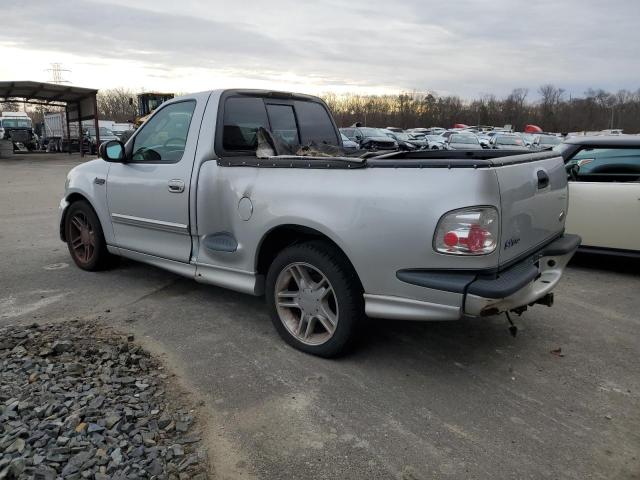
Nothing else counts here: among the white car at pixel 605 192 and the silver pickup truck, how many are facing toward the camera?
0

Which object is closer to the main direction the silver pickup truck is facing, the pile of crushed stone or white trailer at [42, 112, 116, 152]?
the white trailer

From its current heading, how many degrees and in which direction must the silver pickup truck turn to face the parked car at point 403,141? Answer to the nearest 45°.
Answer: approximately 45° to its right

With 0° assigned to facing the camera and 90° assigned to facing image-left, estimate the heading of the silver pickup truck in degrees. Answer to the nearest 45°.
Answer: approximately 135°

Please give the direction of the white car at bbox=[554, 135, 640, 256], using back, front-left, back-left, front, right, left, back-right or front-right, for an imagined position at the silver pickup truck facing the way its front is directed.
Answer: right

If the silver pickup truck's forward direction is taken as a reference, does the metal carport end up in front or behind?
in front

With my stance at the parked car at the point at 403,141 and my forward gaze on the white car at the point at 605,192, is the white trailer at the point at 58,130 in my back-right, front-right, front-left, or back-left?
back-right

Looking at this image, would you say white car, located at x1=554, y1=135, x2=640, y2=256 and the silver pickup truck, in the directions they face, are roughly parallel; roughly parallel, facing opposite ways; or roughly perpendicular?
roughly parallel

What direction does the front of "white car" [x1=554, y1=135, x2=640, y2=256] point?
to the viewer's left

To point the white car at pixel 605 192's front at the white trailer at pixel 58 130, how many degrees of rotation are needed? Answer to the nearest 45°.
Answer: approximately 45° to its right

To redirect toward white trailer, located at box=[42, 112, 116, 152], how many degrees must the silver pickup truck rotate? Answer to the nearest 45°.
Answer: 0° — it already faces it

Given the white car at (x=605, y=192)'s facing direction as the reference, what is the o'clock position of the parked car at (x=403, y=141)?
The parked car is roughly at 2 o'clock from the white car.

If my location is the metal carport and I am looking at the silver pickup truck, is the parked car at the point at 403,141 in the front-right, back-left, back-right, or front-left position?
front-left

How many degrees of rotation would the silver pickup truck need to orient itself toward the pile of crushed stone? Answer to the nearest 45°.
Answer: approximately 90° to its left
